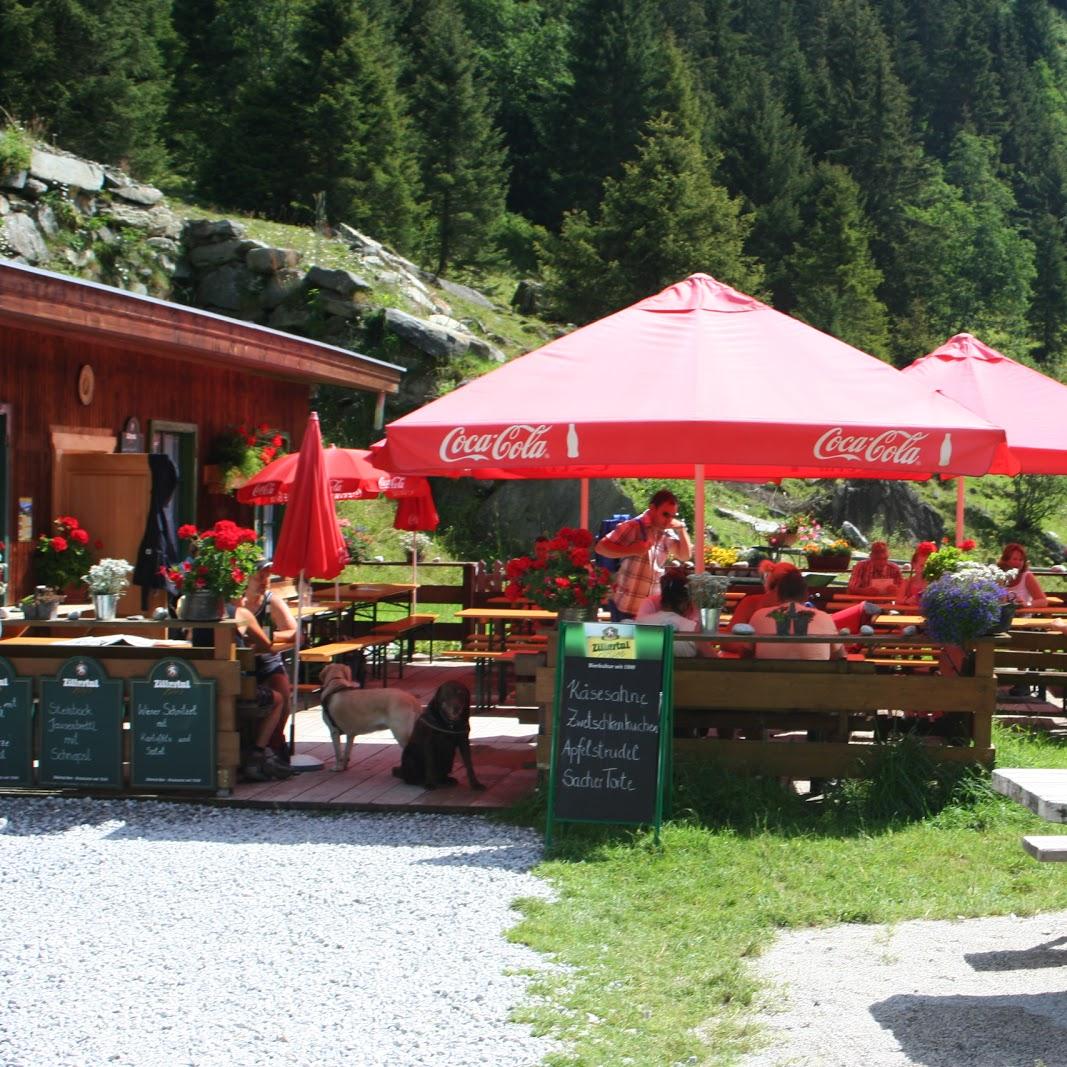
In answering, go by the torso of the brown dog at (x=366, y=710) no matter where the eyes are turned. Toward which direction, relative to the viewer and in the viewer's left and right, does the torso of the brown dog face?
facing to the left of the viewer

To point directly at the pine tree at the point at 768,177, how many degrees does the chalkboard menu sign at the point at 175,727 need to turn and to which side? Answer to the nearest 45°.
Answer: approximately 135° to its left

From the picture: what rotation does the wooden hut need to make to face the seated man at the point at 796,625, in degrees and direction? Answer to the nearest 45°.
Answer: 0° — it already faces them

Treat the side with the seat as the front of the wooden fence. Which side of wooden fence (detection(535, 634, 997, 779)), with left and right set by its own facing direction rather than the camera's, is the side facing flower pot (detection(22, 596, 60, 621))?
left

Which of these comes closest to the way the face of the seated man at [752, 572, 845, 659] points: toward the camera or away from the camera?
away from the camera

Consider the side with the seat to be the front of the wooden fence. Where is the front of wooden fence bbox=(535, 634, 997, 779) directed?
away from the camera

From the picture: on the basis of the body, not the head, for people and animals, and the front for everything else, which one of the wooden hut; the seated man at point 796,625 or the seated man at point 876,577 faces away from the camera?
the seated man at point 796,625

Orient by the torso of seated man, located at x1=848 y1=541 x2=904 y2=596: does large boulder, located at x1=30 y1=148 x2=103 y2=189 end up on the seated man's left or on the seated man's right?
on the seated man's right

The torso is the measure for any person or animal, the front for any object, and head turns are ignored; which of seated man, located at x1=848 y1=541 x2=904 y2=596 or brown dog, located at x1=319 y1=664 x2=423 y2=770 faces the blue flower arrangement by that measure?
the seated man
